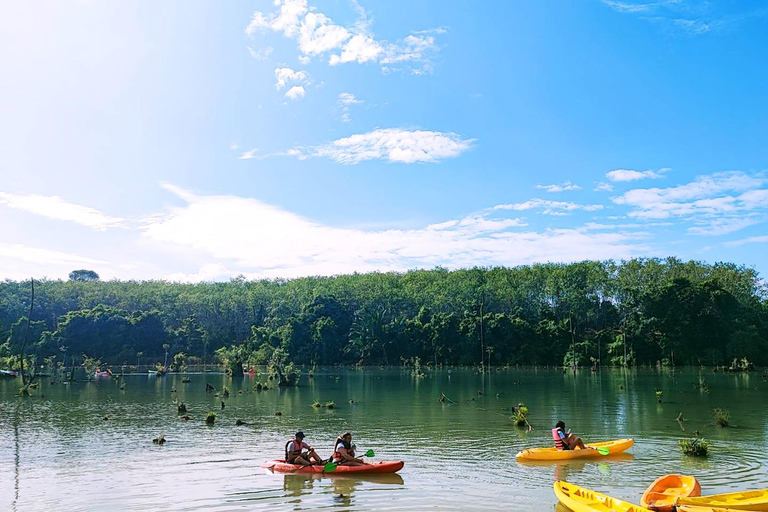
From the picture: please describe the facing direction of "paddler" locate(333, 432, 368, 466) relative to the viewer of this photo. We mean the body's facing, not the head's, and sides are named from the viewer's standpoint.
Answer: facing to the right of the viewer

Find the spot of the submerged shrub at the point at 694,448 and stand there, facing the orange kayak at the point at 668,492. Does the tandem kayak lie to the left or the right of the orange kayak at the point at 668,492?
right

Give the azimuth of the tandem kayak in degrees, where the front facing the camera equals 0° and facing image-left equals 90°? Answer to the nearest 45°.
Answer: approximately 270°

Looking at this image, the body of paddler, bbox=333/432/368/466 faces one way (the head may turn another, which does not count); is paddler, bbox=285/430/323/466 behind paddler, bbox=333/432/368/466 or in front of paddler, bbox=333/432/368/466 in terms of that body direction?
behind

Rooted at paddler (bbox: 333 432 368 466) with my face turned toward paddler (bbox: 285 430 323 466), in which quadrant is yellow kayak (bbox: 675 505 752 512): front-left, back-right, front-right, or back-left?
back-left
